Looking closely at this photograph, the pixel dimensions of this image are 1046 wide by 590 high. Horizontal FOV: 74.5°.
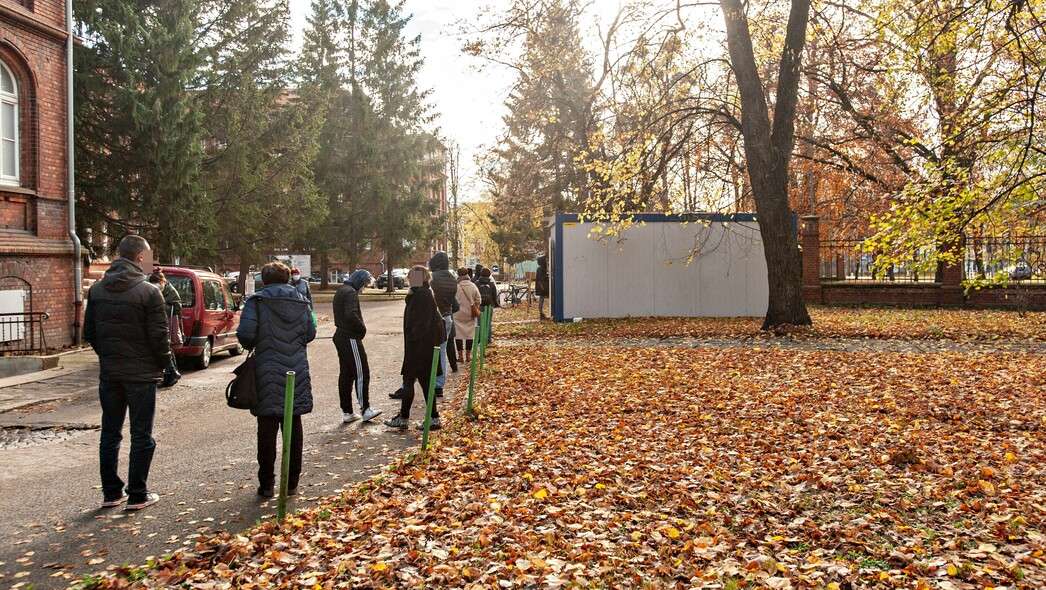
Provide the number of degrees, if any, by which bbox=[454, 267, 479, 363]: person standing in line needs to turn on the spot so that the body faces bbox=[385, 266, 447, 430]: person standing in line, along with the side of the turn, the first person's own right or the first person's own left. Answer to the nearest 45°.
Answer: approximately 180°

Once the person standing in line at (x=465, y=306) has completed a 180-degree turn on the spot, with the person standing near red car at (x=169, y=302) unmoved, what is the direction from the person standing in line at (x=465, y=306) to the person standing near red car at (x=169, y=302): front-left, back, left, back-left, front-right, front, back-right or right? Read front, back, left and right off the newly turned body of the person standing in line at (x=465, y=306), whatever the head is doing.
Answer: right

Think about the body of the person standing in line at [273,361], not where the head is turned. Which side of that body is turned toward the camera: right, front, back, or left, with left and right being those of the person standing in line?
back

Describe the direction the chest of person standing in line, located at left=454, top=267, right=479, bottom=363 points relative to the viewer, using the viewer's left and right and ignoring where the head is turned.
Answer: facing away from the viewer

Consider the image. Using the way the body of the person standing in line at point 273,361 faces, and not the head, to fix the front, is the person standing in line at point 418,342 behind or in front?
in front

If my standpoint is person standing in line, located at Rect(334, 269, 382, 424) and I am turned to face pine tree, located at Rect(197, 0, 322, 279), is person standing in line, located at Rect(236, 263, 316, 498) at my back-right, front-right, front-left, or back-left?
back-left

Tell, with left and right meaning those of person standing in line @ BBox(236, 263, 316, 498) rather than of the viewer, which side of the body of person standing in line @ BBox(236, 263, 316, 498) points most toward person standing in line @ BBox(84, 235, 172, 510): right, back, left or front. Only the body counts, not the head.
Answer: left

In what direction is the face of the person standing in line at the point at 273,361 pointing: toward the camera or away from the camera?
away from the camera
